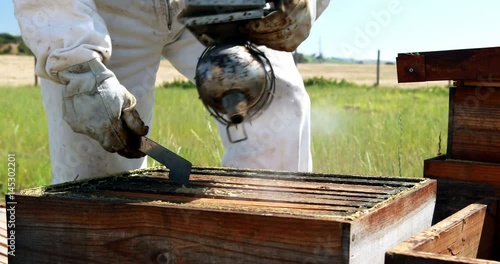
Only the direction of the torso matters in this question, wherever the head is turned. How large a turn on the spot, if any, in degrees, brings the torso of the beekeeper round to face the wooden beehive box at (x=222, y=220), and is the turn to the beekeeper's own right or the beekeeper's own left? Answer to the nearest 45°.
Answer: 0° — they already face it

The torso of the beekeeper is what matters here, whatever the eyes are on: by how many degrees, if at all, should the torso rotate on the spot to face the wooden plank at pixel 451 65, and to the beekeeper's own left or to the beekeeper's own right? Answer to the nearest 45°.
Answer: approximately 45° to the beekeeper's own left

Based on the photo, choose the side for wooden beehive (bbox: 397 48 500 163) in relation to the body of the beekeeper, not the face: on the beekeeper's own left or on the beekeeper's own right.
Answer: on the beekeeper's own left

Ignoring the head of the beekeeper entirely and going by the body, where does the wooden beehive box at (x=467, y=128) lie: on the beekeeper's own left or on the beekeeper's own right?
on the beekeeper's own left

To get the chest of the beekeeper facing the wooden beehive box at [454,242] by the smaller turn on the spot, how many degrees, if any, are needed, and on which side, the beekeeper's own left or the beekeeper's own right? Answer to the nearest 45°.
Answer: approximately 45° to the beekeeper's own left

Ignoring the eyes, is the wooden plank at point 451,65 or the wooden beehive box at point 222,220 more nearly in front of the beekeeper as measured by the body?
the wooden beehive box

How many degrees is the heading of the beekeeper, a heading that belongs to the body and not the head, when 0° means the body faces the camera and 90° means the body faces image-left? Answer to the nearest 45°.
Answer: approximately 0°
